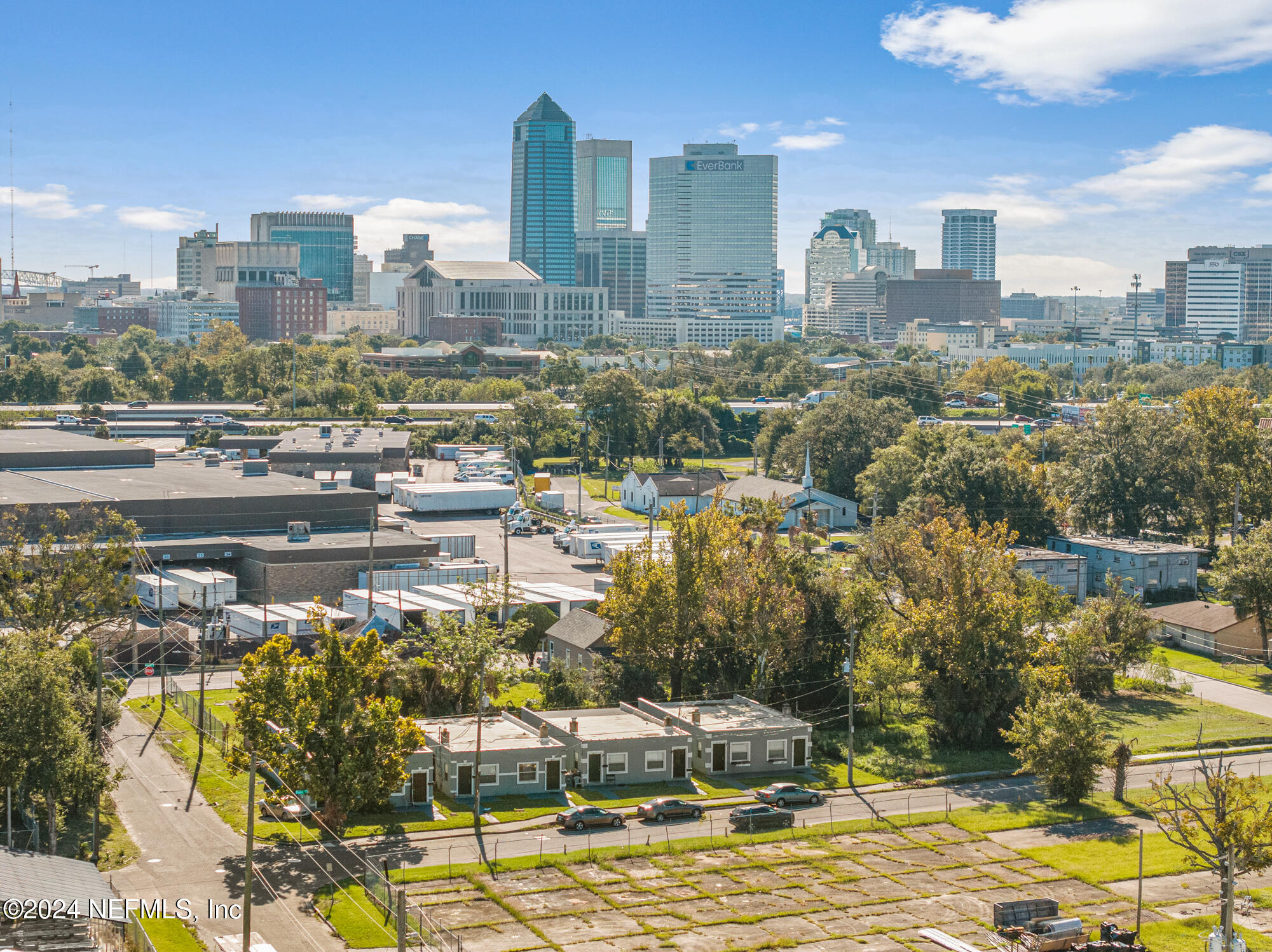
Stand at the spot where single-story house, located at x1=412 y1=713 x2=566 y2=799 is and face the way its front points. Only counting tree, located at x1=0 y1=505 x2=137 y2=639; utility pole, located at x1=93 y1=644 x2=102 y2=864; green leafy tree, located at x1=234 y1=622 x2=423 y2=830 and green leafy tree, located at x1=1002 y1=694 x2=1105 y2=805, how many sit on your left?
1

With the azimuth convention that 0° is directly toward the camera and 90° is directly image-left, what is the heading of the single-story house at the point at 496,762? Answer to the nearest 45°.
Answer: approximately 0°

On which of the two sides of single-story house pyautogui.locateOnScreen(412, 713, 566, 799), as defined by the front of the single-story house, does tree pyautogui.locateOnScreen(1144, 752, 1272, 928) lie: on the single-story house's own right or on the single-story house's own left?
on the single-story house's own left

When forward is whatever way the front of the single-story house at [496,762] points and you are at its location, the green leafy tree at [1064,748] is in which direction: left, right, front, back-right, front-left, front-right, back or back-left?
left

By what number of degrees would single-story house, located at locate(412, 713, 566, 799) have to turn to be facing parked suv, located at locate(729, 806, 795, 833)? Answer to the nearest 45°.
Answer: approximately 45° to its left

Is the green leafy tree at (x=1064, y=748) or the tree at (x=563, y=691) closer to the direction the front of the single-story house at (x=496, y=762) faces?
the green leafy tree

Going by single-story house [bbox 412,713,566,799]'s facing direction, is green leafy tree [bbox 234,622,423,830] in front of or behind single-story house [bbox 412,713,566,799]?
in front

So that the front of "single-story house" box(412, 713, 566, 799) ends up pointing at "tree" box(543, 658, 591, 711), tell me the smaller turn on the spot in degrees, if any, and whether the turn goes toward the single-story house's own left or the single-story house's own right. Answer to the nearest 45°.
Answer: approximately 180°

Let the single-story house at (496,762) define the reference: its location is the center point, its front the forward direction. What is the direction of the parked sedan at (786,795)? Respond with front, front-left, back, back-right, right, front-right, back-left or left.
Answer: left

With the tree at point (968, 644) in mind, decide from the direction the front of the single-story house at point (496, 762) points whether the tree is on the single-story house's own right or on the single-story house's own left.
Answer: on the single-story house's own left
